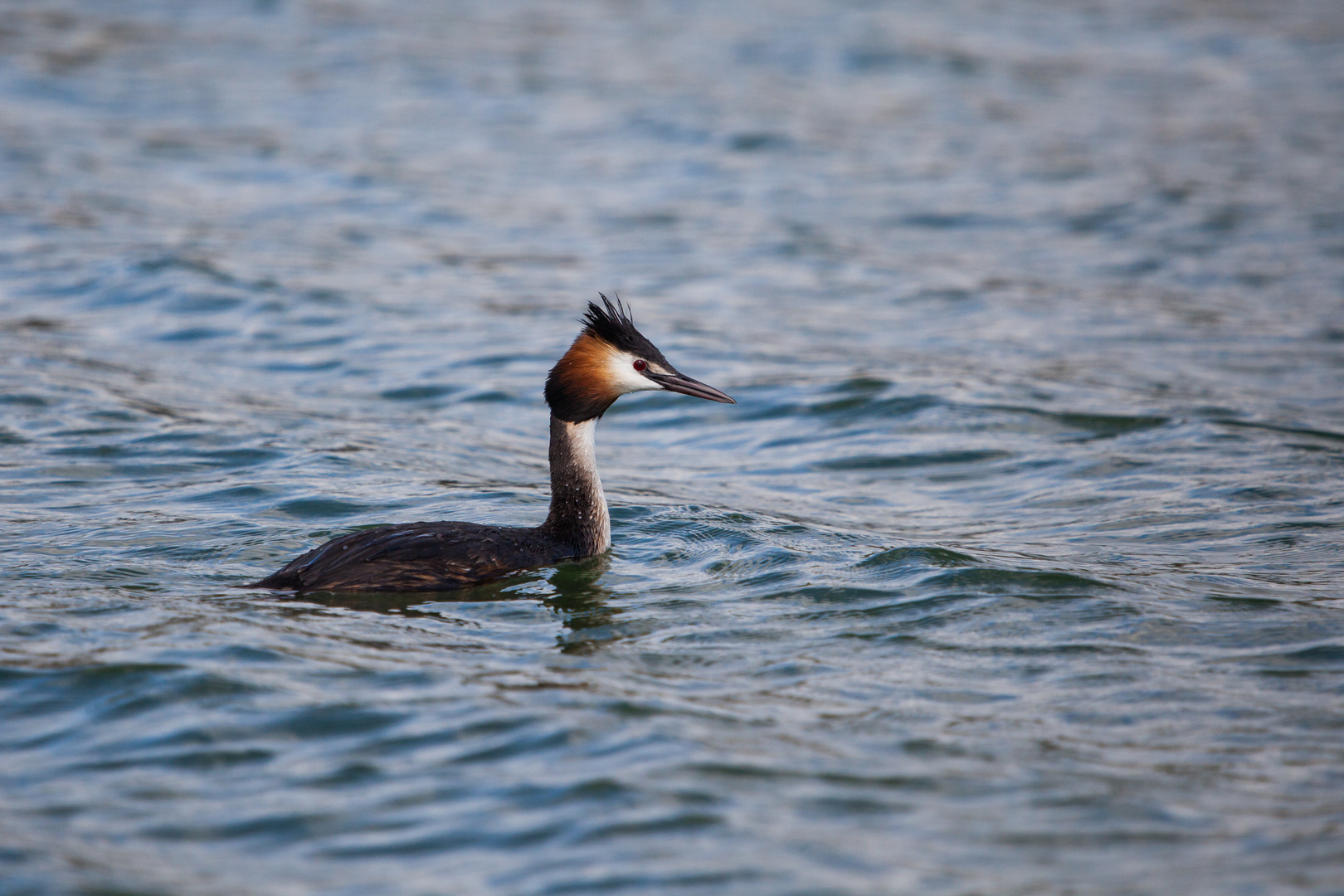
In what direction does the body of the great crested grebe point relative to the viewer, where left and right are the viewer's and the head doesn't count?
facing to the right of the viewer
